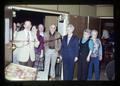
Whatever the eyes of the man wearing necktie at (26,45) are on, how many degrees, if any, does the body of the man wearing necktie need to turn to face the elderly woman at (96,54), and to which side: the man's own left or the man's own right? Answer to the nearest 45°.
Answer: approximately 90° to the man's own left

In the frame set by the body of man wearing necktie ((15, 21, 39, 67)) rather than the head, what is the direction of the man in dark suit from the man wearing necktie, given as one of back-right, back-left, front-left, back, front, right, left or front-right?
left

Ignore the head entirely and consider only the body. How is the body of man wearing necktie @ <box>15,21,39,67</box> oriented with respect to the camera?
toward the camera

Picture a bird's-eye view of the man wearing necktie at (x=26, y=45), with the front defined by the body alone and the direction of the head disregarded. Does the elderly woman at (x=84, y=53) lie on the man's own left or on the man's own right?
on the man's own left
